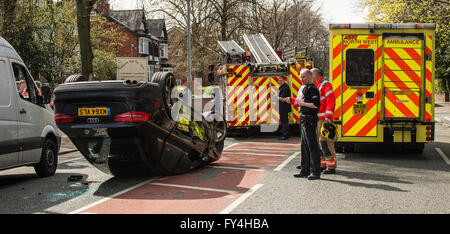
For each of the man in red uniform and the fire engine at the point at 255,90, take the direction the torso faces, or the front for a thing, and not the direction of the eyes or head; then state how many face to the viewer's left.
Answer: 1

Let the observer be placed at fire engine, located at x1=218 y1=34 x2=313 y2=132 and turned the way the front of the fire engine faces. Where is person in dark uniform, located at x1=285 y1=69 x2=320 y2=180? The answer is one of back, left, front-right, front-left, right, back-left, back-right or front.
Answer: back

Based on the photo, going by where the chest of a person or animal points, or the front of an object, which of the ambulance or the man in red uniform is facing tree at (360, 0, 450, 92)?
the ambulance

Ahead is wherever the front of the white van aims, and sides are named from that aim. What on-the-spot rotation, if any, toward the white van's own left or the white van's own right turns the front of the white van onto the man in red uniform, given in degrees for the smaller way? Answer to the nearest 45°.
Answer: approximately 45° to the white van's own right

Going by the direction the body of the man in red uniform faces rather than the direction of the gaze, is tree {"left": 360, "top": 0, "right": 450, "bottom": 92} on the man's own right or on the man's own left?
on the man's own right

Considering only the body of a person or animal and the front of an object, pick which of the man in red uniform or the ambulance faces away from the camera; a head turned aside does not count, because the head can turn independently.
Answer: the ambulance

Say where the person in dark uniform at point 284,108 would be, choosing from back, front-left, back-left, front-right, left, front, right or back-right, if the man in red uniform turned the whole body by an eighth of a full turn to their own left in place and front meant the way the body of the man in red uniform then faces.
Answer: back-right

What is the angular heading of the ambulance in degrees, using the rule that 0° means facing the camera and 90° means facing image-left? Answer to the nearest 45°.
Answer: approximately 180°

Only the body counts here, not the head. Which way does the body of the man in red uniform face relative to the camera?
to the viewer's left

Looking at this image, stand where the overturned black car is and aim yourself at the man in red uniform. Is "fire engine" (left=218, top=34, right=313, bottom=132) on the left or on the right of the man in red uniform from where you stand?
left

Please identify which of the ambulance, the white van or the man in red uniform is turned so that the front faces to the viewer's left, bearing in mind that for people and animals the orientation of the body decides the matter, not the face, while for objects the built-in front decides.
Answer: the man in red uniform

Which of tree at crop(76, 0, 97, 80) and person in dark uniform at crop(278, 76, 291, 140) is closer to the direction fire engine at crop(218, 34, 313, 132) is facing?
the tree

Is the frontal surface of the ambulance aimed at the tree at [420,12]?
yes

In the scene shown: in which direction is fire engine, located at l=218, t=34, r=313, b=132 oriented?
away from the camera

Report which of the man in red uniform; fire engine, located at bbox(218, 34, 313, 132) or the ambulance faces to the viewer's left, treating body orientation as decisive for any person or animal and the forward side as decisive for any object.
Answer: the man in red uniform
